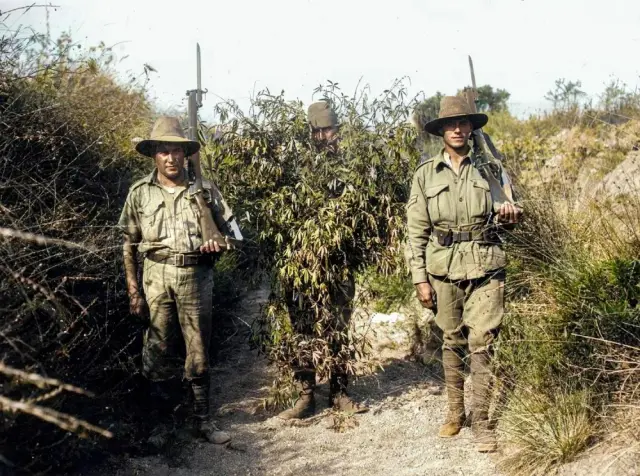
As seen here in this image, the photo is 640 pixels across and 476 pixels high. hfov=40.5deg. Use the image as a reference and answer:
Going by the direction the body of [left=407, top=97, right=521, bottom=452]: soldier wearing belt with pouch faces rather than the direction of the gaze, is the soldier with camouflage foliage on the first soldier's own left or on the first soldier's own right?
on the first soldier's own right

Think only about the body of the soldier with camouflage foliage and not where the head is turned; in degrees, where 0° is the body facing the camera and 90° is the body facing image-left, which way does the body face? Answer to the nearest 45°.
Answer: approximately 0°

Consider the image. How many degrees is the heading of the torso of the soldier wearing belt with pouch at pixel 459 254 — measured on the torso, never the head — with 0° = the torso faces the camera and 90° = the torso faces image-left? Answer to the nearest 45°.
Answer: approximately 0°

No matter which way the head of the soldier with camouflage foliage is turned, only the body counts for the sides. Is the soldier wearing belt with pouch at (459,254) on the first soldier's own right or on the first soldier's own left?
on the first soldier's own left

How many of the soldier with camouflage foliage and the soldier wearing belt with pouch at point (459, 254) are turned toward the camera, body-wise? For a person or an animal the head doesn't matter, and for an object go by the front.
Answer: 2

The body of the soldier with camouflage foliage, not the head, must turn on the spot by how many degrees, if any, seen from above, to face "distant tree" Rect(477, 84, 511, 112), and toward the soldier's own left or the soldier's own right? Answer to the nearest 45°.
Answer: approximately 180°

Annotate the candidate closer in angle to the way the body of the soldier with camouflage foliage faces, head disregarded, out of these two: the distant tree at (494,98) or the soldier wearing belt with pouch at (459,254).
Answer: the soldier wearing belt with pouch
